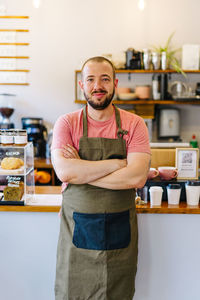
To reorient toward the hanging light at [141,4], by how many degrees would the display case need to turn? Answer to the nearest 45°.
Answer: approximately 135° to its left

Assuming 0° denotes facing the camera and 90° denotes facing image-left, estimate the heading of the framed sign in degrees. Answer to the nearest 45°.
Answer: approximately 0°

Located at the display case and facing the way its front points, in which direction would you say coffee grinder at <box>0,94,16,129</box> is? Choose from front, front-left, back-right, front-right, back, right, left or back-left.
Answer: back

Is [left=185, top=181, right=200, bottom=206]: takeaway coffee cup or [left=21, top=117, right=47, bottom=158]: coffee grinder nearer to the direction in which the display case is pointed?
the takeaway coffee cup

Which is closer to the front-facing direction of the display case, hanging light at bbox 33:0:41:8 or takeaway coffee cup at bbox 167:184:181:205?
the takeaway coffee cup

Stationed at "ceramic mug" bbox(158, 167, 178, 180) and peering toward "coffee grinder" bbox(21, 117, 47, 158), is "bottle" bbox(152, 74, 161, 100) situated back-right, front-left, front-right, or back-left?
front-right

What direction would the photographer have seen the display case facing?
facing the viewer

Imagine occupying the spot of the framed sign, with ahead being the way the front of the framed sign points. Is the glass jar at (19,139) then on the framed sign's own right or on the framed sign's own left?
on the framed sign's own right

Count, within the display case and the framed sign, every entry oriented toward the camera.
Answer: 2

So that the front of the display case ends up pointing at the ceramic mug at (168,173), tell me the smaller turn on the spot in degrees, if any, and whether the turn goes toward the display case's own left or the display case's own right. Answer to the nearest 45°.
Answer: approximately 90° to the display case's own left

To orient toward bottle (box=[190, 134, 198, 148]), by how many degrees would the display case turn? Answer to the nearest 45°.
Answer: approximately 135° to its left
